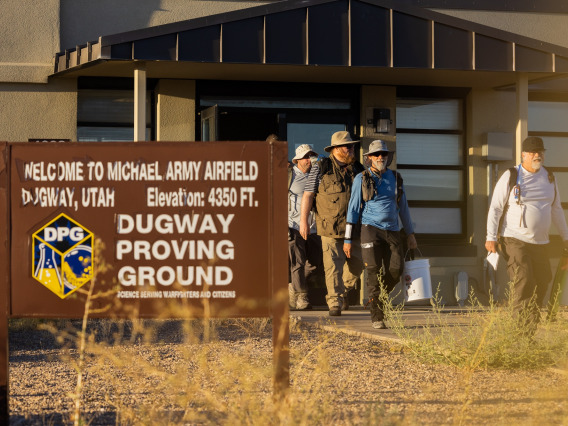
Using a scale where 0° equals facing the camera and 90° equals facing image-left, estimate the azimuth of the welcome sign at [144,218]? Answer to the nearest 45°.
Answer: approximately 0°

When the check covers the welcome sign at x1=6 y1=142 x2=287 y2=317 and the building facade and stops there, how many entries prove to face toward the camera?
2

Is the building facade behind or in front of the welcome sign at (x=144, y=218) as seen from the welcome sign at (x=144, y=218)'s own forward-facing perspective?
behind

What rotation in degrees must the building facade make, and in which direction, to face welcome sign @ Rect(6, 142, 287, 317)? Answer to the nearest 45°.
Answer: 0° — it already faces it

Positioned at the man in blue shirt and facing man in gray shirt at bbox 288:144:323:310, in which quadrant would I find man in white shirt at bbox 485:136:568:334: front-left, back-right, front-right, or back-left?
back-right

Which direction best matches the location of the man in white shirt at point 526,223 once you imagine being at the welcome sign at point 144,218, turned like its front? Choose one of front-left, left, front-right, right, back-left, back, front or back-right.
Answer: back-left
